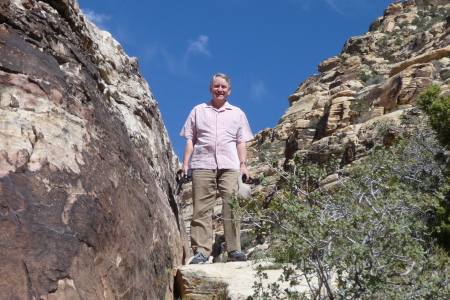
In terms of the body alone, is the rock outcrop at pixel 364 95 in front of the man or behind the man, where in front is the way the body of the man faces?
behind

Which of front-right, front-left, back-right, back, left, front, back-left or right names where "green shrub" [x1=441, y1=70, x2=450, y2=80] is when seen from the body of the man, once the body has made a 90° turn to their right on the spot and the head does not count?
back-right

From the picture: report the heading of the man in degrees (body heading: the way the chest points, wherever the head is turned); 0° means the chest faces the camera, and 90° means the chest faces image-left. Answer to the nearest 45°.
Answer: approximately 0°
